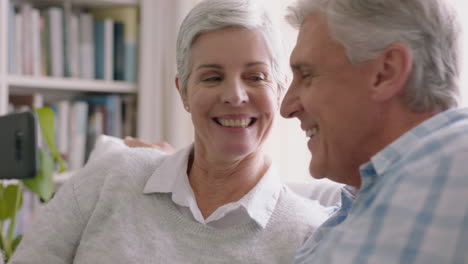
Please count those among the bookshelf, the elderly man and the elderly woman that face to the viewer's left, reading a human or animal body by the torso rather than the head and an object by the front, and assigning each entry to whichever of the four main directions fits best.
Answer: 1

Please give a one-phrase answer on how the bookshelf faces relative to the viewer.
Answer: facing the viewer

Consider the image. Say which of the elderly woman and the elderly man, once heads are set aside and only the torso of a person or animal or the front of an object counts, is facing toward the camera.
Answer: the elderly woman

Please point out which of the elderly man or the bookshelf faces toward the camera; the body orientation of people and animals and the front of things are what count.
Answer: the bookshelf

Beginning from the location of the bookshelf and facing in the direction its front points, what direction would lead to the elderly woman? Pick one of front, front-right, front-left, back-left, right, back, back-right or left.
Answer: front

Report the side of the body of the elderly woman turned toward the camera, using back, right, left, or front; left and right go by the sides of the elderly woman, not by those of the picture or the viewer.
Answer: front

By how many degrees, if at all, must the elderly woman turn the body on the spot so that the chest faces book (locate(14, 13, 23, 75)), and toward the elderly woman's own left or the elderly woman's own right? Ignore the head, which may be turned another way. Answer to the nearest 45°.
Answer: approximately 135° to the elderly woman's own right

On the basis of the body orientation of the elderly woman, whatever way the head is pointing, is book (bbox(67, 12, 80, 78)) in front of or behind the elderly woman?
behind

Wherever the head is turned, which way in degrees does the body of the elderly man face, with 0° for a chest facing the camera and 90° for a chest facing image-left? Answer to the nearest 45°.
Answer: approximately 90°

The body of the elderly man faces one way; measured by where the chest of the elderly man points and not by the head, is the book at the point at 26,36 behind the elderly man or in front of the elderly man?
in front

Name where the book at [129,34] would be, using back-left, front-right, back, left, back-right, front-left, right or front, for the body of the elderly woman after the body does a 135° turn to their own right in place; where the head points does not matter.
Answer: front-right

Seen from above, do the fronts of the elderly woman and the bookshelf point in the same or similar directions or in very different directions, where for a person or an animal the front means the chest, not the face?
same or similar directions

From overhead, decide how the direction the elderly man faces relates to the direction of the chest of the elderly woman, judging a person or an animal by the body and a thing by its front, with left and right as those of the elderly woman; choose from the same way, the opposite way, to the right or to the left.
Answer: to the right
